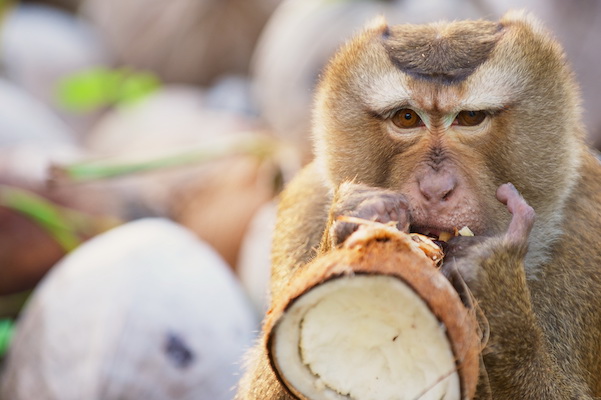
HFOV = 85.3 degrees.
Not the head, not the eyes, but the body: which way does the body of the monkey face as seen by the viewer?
toward the camera

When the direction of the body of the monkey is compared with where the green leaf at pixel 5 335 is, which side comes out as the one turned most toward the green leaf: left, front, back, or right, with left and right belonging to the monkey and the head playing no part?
right

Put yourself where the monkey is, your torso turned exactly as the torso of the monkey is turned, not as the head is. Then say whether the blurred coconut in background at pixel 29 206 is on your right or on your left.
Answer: on your right

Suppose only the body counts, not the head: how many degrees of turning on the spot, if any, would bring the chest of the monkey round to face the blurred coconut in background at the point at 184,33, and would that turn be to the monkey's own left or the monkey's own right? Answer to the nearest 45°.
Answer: approximately 135° to the monkey's own right
